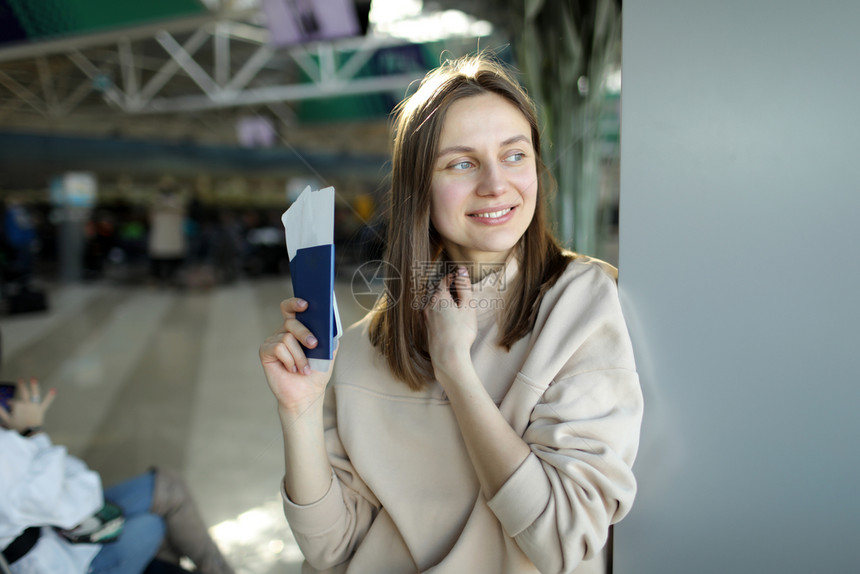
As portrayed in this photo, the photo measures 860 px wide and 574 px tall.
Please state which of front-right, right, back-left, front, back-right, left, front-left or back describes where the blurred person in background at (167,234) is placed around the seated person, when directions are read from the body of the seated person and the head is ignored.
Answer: left

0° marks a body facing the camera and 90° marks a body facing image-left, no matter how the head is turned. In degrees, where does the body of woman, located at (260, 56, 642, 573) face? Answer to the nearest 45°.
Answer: approximately 0°

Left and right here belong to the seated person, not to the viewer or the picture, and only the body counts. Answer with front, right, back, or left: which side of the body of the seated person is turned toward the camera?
right

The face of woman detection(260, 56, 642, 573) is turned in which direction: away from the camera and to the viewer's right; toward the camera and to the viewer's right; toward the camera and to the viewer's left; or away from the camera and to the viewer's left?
toward the camera and to the viewer's right

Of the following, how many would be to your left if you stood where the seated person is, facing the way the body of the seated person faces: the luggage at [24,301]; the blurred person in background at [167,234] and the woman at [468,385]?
2

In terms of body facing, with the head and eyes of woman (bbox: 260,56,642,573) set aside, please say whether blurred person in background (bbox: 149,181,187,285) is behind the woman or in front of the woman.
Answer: behind
